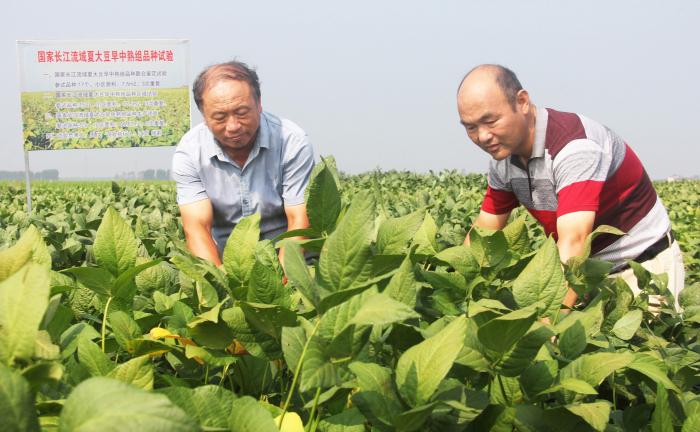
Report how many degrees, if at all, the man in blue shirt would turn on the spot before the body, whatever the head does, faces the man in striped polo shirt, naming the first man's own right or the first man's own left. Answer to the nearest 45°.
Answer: approximately 45° to the first man's own left

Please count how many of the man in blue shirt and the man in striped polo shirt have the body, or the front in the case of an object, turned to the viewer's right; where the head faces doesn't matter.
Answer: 0

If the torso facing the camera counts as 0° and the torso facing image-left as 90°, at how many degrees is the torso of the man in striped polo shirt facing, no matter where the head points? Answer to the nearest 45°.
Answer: approximately 45°

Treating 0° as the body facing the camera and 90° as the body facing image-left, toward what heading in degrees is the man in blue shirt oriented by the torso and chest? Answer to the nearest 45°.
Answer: approximately 0°

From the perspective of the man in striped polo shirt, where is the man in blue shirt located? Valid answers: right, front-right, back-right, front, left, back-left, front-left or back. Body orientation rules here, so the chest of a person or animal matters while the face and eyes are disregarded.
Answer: front-right

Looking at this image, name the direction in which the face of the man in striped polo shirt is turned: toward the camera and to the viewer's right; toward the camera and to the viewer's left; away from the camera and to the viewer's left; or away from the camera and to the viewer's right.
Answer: toward the camera and to the viewer's left

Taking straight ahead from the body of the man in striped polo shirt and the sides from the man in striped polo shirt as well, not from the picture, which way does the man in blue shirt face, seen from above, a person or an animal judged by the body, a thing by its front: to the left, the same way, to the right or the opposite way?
to the left
